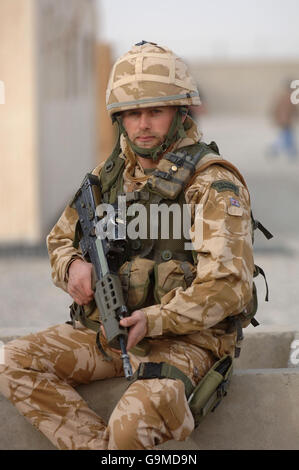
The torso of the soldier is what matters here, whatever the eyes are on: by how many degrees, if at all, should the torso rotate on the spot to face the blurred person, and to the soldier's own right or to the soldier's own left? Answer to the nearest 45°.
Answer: approximately 135° to the soldier's own right

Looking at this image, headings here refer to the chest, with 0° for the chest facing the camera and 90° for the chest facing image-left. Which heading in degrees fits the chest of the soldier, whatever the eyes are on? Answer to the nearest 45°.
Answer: approximately 45°
